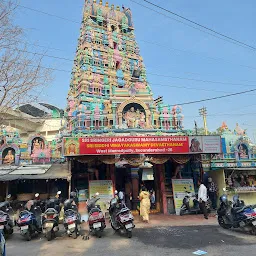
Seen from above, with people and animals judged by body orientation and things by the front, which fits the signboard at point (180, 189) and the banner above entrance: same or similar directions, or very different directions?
same or similar directions

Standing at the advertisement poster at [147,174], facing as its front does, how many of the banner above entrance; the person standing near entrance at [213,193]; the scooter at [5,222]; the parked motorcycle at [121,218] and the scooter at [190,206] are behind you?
0

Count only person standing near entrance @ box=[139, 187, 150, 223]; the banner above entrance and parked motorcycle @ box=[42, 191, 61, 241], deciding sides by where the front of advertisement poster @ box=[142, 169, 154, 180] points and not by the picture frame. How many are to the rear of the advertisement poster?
0

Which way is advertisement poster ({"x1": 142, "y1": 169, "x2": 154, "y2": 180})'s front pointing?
toward the camera

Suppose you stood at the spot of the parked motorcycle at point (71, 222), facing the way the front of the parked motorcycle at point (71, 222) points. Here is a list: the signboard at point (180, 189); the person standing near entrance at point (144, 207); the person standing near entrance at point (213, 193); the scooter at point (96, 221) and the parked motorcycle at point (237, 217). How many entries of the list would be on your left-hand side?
0

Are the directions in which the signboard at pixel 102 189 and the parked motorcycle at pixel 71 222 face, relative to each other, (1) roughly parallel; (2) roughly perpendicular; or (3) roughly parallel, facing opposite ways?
roughly parallel, facing opposite ways

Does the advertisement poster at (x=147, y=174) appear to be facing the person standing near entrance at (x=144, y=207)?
yes

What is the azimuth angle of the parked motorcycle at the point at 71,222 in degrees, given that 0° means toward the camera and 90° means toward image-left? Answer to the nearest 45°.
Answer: approximately 180°

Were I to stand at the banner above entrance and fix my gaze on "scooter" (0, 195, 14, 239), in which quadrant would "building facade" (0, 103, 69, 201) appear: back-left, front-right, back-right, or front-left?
front-right

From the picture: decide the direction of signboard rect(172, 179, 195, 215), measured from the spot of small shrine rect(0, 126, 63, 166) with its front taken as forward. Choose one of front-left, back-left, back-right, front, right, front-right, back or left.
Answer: front-left

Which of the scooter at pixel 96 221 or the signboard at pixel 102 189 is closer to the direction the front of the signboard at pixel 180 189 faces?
the scooter

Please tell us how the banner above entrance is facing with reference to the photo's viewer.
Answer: facing the viewer

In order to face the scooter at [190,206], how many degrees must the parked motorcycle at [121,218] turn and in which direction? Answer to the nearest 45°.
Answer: approximately 90° to its right

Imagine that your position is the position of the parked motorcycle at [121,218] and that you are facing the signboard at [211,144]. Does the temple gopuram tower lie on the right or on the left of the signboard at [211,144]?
left

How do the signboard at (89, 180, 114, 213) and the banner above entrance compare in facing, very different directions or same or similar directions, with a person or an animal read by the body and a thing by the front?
same or similar directions
